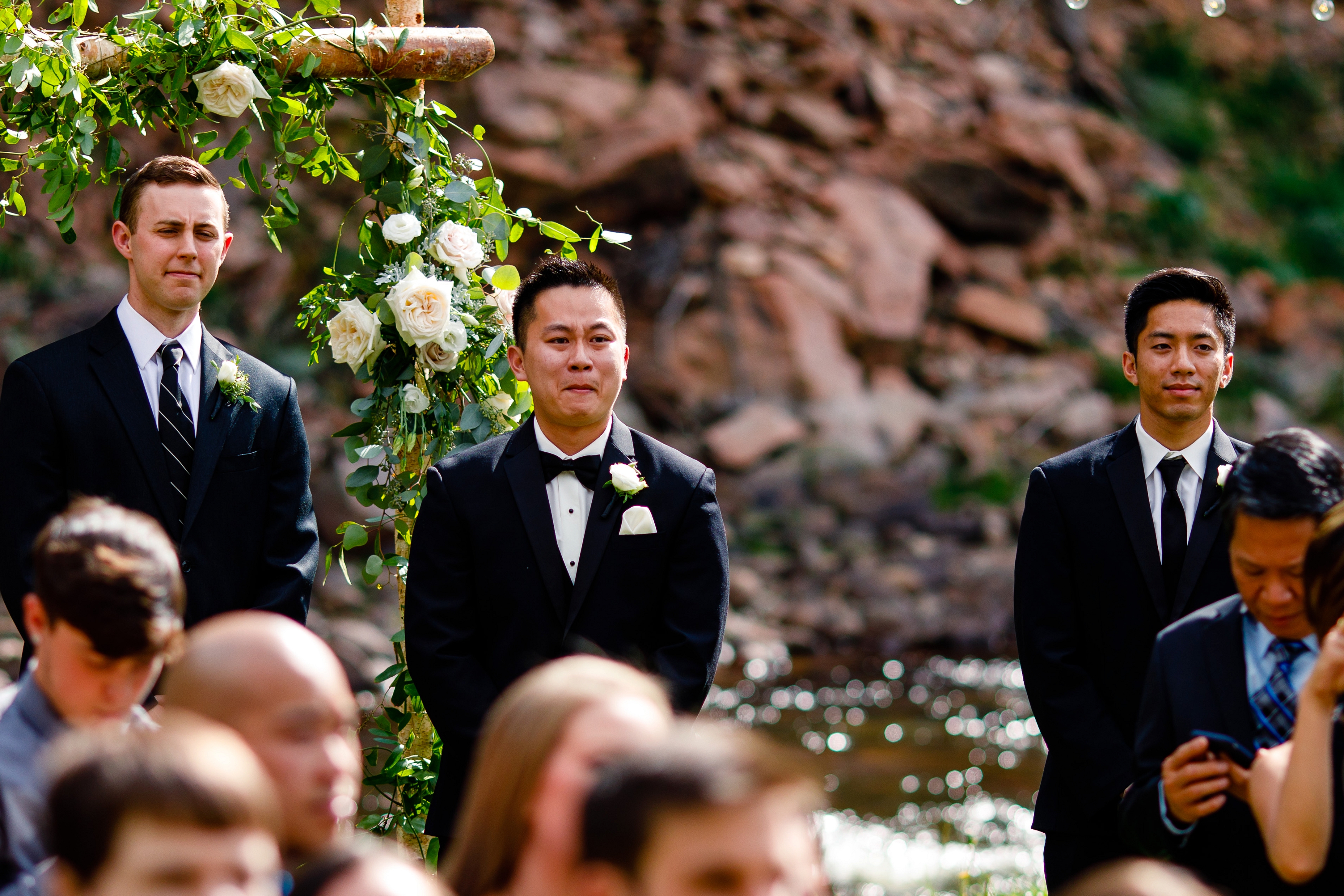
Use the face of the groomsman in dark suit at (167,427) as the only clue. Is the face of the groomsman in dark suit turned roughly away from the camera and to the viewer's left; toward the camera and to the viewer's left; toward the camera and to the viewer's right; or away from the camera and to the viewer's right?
toward the camera and to the viewer's right

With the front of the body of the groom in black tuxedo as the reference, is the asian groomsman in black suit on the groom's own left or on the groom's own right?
on the groom's own left

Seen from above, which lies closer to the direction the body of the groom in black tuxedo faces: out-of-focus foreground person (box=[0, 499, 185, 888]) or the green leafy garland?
the out-of-focus foreground person

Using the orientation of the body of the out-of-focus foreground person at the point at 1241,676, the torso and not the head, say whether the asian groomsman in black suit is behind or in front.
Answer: behind

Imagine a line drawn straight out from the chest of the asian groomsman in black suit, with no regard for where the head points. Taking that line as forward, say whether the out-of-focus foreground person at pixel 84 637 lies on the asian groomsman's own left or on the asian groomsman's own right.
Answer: on the asian groomsman's own right

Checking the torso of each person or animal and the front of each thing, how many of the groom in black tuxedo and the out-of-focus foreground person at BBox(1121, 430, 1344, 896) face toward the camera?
2

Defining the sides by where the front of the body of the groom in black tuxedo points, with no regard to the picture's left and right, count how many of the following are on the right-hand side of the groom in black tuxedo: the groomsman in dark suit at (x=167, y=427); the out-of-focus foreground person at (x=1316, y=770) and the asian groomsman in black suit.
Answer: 1

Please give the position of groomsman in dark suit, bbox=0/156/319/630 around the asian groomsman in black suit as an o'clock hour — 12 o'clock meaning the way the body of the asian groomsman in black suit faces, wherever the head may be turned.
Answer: The groomsman in dark suit is roughly at 4 o'clock from the asian groomsman in black suit.

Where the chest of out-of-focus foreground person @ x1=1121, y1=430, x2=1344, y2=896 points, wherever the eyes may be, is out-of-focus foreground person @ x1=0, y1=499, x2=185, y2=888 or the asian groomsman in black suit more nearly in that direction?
the out-of-focus foreground person

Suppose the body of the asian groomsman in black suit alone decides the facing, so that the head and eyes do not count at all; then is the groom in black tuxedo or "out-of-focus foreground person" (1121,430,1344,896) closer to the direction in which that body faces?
the out-of-focus foreground person

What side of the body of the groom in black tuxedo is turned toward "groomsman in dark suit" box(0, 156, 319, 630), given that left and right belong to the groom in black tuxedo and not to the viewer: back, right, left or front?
right
